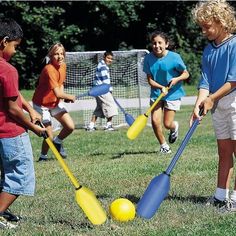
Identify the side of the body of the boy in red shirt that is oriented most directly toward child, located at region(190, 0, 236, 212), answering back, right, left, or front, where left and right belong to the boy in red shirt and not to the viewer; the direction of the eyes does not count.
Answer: front

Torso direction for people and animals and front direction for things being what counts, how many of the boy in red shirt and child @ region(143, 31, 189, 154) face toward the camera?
1

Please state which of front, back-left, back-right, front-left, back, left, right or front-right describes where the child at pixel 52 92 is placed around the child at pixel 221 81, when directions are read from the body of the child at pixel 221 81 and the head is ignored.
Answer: right

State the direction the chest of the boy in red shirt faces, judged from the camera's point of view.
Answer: to the viewer's right

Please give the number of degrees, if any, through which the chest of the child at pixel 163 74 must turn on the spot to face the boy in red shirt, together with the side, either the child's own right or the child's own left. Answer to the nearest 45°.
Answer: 0° — they already face them

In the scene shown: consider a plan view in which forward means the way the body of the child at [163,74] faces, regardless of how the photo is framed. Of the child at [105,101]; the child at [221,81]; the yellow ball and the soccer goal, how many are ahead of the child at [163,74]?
2

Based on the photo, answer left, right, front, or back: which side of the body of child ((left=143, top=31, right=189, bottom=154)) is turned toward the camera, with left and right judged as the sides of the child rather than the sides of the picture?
front

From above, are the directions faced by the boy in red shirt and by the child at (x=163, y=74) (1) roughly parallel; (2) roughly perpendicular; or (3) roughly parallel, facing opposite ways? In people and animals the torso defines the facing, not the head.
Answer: roughly perpendicular

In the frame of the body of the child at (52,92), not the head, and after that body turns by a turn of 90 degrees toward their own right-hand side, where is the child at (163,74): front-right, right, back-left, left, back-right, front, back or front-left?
back-left

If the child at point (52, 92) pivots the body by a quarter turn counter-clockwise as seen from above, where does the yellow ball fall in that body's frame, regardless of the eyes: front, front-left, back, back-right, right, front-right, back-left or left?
back-right

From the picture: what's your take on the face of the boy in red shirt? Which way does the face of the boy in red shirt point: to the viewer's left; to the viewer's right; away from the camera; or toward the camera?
to the viewer's right

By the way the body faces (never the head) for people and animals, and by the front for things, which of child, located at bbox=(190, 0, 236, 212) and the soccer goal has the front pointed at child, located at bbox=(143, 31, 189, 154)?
the soccer goal

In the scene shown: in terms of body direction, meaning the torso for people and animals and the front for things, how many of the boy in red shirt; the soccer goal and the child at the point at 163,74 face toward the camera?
2

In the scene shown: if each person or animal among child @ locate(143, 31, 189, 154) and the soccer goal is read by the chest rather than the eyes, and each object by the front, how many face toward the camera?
2

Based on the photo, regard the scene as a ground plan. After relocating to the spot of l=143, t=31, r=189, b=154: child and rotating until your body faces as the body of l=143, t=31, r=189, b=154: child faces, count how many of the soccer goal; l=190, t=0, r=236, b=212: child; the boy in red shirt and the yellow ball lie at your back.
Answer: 1
